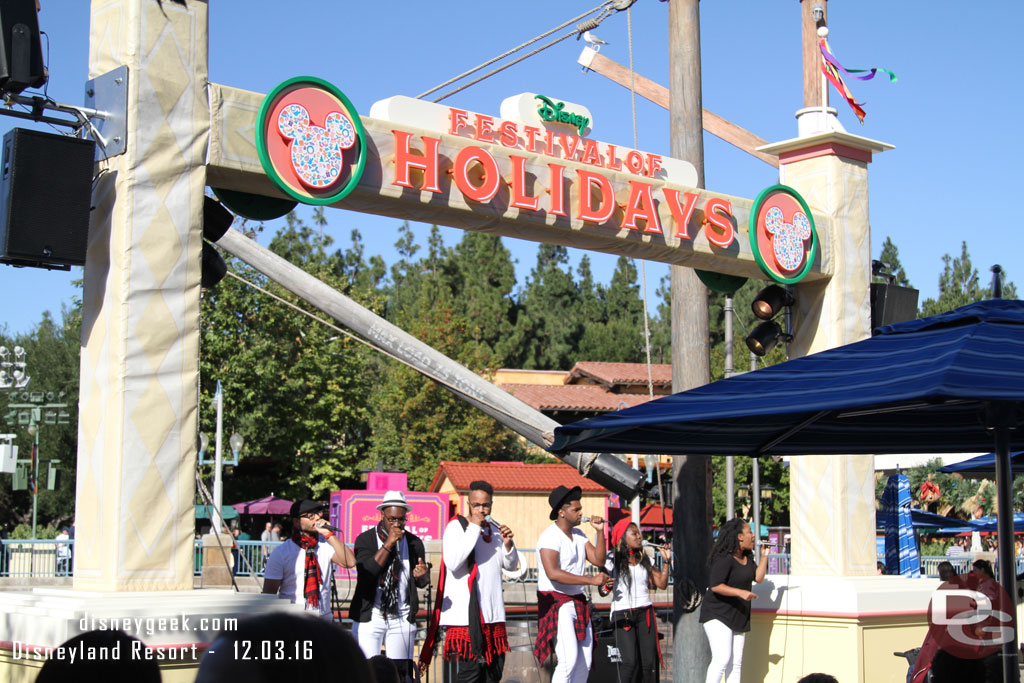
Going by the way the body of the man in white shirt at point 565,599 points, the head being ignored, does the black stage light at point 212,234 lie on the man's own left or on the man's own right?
on the man's own right

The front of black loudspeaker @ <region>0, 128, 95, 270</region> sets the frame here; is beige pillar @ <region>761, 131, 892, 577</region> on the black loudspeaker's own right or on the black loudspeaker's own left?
on the black loudspeaker's own left

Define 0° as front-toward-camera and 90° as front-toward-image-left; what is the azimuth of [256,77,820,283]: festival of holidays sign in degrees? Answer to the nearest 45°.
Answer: approximately 315°

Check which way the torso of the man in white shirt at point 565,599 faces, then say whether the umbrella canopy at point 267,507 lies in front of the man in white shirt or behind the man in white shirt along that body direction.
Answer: behind

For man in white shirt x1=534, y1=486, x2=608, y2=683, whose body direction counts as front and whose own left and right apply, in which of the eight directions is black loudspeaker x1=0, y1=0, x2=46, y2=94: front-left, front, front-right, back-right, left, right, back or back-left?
right

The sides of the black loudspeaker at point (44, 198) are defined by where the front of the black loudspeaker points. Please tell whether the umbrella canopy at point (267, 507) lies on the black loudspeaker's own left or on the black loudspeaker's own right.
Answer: on the black loudspeaker's own left

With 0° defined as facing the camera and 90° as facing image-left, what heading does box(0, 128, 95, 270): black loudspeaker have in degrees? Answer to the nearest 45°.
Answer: approximately 315°
